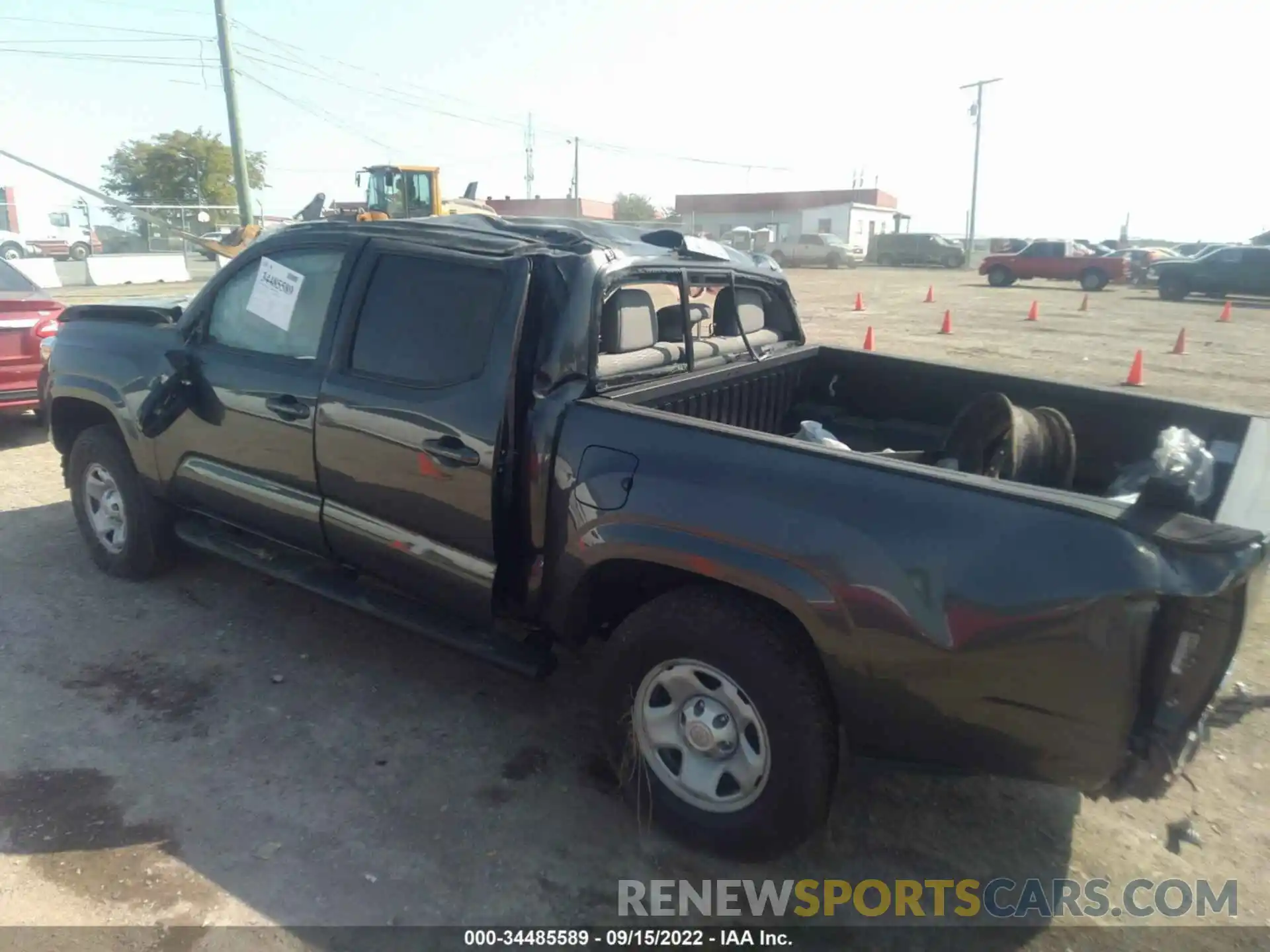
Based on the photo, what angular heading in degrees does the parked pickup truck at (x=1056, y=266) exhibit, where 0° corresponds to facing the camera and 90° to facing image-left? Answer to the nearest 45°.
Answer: approximately 90°

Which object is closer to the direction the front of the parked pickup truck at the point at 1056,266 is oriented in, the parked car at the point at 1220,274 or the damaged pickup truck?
the damaged pickup truck

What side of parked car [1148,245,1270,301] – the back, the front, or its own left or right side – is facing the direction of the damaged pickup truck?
left

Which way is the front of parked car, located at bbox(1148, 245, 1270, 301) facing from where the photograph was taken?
facing to the left of the viewer

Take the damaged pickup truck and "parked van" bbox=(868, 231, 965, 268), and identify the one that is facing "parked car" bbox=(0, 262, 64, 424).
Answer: the damaged pickup truck

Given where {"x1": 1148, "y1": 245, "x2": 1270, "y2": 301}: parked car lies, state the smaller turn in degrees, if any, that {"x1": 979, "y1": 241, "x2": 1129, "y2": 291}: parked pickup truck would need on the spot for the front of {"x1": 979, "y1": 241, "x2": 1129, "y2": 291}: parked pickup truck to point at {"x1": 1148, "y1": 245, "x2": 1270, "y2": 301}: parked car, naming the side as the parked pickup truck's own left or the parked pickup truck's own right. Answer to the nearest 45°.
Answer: approximately 135° to the parked pickup truck's own left

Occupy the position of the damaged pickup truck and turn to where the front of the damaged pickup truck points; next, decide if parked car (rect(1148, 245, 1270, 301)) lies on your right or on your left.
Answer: on your right

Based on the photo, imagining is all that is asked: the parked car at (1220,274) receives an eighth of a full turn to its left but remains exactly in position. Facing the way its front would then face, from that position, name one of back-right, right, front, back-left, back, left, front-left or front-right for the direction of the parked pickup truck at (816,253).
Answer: right

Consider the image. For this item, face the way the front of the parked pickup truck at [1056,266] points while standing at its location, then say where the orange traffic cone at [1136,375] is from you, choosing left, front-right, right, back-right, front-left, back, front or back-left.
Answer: left
